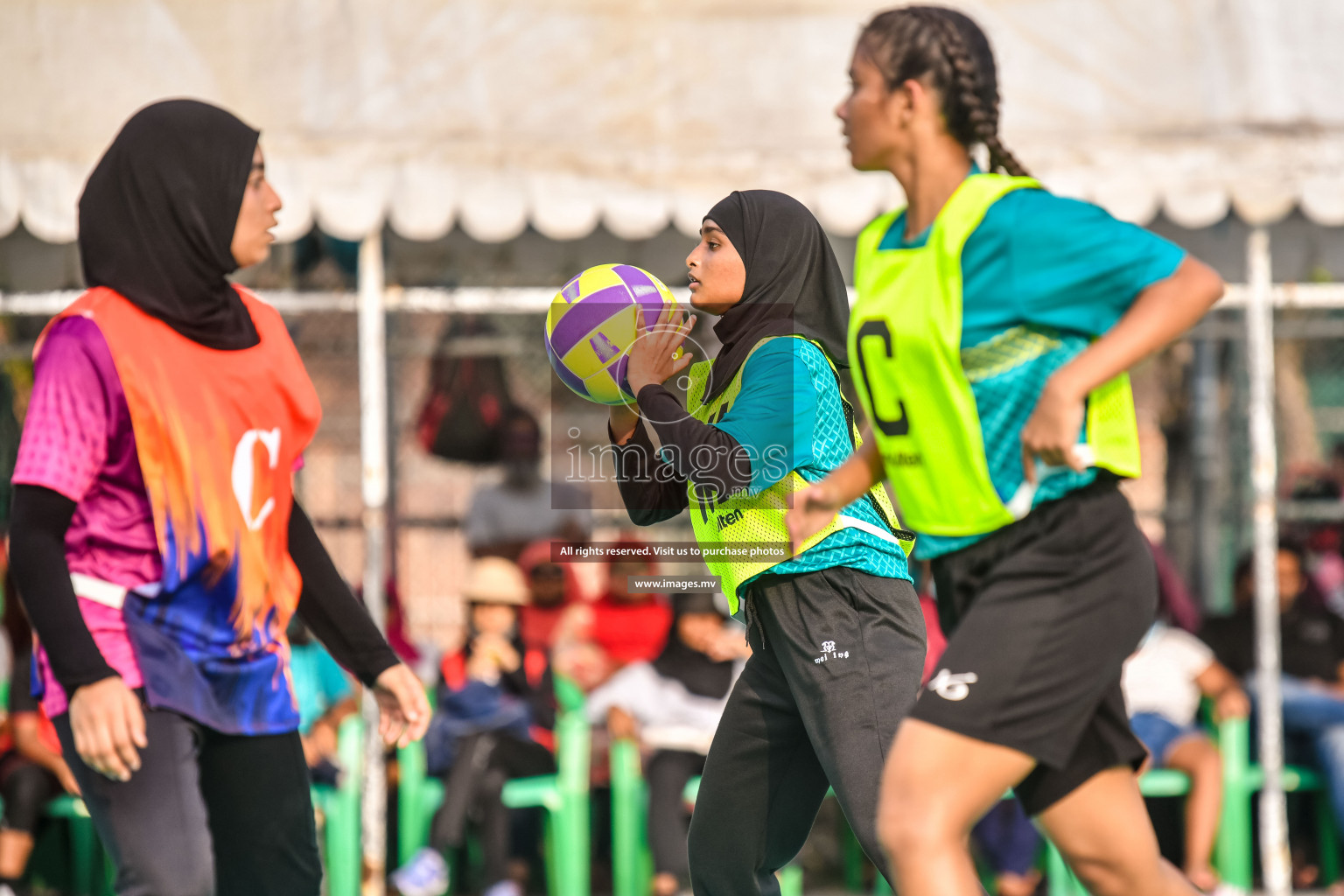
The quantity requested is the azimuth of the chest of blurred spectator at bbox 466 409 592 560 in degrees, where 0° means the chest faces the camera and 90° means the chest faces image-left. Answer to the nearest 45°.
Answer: approximately 0°

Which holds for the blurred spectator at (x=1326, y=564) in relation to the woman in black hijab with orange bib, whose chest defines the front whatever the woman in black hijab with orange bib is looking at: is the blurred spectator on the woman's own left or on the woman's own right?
on the woman's own left

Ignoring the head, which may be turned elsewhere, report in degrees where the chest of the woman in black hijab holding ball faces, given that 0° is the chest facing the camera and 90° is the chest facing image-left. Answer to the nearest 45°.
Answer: approximately 90°

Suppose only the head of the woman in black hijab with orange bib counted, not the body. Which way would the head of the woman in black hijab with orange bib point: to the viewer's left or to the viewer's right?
to the viewer's right

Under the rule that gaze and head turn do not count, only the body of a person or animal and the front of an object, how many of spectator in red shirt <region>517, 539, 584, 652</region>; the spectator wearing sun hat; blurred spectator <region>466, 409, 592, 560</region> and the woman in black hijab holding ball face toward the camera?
3

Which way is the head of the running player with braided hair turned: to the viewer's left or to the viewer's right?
to the viewer's left

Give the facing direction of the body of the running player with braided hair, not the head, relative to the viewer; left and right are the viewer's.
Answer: facing to the left of the viewer
